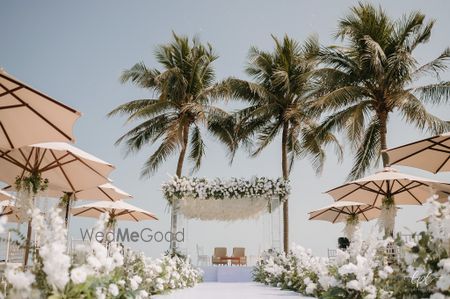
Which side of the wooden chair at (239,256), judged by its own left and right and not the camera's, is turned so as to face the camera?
front

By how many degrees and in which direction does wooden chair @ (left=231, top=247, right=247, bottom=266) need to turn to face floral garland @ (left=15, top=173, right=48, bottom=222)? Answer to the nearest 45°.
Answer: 0° — it already faces it

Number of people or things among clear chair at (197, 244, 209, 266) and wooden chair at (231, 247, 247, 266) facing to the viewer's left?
0

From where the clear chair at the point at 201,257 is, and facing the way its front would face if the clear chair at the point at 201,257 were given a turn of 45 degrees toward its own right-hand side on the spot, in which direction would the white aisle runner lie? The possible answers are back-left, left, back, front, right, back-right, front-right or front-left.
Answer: front

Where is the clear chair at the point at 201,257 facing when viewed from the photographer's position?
facing the viewer and to the right of the viewer

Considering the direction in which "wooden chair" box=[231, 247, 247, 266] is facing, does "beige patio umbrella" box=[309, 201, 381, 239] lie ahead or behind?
ahead

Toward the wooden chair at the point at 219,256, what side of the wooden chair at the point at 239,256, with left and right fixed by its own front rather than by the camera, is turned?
right
